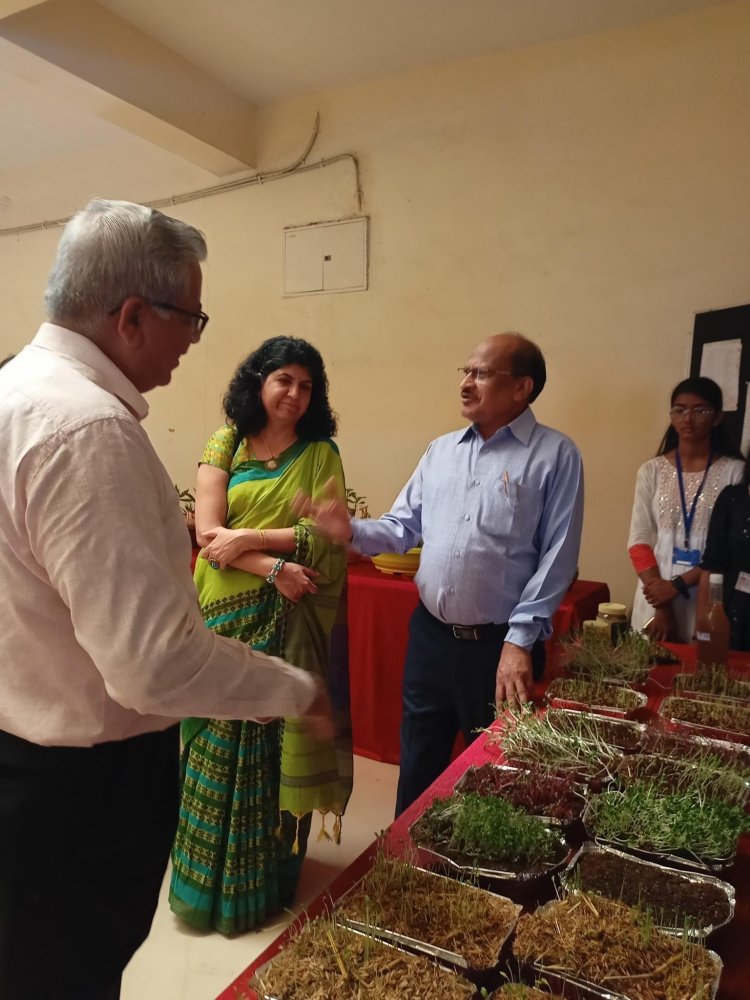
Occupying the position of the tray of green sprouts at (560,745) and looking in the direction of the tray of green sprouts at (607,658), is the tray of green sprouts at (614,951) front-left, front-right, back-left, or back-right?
back-right

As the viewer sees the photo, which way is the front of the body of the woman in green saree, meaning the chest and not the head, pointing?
toward the camera

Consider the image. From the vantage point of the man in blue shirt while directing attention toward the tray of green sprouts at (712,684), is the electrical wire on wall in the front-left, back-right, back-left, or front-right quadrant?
back-left

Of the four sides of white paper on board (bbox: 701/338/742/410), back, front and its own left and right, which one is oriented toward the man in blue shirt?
front

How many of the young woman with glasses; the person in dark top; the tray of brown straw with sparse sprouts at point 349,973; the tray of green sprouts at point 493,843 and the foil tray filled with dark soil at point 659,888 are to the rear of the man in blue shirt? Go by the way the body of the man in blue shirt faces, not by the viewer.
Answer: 2

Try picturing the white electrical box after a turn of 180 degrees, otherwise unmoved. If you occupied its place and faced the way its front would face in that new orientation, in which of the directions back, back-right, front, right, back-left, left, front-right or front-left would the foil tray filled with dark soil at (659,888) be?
back-right

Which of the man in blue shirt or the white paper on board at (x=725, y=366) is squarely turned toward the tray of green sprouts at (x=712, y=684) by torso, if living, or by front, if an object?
the white paper on board

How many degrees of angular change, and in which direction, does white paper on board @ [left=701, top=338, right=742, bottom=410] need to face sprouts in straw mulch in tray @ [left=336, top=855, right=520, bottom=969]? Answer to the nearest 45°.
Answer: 0° — it already faces it

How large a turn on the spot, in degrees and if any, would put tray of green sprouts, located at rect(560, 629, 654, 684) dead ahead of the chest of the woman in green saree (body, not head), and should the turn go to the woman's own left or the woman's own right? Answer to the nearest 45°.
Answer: approximately 90° to the woman's own left

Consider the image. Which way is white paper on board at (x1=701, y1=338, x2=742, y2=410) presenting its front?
toward the camera

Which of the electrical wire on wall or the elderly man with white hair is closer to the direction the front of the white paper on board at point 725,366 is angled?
the elderly man with white hair

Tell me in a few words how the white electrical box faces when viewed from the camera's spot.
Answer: facing the viewer and to the left of the viewer

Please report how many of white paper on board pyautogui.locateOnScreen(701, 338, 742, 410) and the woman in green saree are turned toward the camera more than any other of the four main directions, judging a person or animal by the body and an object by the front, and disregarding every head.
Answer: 2

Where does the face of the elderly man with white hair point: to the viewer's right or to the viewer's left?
to the viewer's right

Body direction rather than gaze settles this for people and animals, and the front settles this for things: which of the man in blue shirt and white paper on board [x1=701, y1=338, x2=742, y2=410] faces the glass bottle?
the white paper on board

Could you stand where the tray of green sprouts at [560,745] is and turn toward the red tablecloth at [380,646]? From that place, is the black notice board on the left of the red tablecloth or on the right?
right

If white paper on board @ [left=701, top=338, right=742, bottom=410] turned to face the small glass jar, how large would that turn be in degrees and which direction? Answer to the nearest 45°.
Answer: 0° — it already faces it

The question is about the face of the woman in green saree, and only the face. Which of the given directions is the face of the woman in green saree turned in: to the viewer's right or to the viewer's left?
to the viewer's right

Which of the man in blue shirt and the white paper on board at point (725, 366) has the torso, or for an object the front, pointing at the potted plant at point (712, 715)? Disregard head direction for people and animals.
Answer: the white paper on board

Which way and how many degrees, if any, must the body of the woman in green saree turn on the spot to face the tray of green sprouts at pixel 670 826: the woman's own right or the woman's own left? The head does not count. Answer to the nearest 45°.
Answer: approximately 45° to the woman's own left

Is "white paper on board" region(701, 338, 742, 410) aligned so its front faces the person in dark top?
yes
